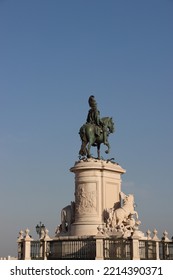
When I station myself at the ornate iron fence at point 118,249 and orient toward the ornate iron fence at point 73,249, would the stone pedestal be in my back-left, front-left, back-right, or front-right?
front-right

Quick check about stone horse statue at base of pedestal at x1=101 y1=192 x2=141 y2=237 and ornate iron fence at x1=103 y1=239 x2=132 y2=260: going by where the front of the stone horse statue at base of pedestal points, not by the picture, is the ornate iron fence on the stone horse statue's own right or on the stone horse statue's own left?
on the stone horse statue's own right

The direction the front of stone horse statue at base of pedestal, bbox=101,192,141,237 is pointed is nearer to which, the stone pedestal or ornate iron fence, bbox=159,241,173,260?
the ornate iron fence

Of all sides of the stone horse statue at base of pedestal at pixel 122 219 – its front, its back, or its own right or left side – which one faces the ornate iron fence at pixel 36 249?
back

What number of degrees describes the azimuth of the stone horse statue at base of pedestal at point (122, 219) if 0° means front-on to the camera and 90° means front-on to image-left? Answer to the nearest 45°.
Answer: approximately 270°

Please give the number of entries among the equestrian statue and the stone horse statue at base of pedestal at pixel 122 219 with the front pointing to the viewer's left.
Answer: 0
